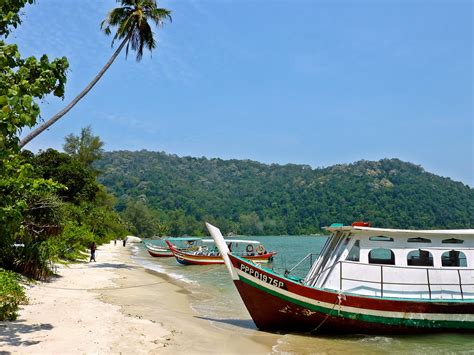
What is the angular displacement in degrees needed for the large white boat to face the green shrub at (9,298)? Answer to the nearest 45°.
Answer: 0° — it already faces it

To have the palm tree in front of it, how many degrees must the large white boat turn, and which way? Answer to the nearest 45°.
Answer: approximately 45° to its right

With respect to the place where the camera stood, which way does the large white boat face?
facing to the left of the viewer
